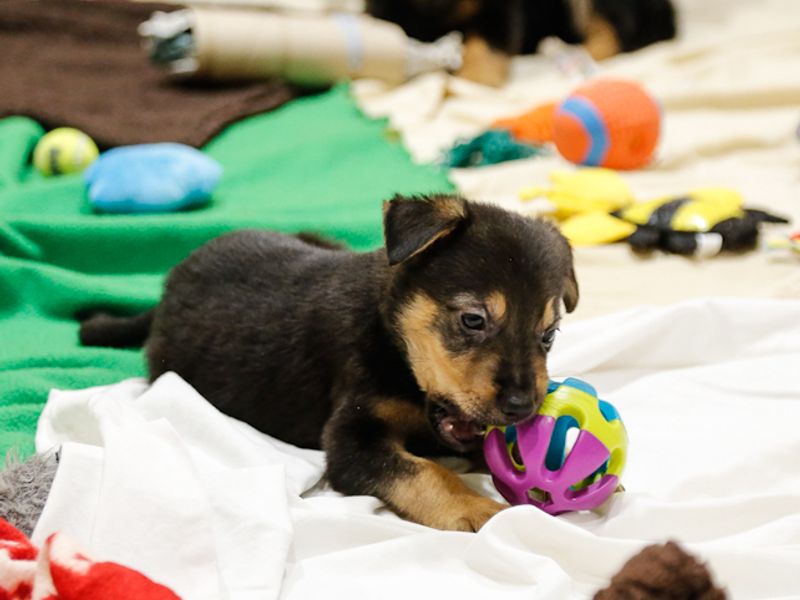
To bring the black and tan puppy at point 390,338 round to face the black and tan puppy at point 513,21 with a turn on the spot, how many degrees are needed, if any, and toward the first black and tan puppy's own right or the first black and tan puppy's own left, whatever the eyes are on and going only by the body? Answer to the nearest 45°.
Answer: approximately 135° to the first black and tan puppy's own left

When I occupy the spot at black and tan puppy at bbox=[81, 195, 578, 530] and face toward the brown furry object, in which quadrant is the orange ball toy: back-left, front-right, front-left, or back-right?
back-left

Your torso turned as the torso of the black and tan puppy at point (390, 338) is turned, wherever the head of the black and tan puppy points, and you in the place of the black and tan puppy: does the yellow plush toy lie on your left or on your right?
on your left

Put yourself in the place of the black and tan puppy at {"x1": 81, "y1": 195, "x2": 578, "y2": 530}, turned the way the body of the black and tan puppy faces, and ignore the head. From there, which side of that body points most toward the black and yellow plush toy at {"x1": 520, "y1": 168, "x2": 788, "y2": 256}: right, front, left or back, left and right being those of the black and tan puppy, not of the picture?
left

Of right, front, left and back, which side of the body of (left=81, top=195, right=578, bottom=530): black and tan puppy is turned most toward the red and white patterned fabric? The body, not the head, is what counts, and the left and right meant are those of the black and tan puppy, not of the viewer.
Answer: right

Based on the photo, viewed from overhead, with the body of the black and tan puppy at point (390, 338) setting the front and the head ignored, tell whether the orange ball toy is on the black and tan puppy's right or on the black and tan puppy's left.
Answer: on the black and tan puppy's left

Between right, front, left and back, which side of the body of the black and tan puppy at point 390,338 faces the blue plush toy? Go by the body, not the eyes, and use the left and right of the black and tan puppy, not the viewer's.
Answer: back

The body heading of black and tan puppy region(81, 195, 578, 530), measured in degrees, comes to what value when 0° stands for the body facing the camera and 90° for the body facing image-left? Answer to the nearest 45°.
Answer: approximately 315°

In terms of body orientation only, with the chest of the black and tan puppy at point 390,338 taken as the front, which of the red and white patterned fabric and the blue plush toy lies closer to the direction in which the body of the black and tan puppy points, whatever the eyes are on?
the red and white patterned fabric

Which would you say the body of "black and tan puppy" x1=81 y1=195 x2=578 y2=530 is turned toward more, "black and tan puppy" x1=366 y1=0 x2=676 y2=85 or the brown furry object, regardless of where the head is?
the brown furry object
